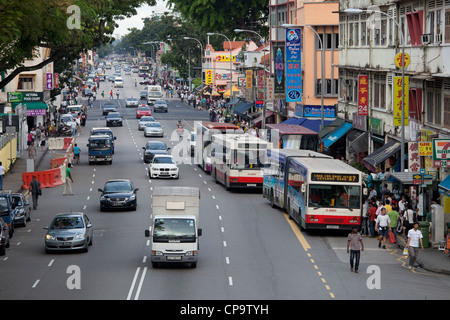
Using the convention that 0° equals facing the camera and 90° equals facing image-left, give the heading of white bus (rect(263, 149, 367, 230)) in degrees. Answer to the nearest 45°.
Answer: approximately 315°

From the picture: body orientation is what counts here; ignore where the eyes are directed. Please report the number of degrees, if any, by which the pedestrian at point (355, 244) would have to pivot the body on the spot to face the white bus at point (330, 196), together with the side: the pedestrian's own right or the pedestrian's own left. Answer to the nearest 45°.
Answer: approximately 180°

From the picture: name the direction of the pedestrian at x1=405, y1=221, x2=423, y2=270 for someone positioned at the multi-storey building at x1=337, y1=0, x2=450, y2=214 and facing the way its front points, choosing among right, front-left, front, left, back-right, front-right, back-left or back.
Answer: front-left

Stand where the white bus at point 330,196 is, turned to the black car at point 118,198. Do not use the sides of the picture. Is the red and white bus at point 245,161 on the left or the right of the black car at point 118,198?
right

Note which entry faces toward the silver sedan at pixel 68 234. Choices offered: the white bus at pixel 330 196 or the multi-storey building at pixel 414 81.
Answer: the multi-storey building

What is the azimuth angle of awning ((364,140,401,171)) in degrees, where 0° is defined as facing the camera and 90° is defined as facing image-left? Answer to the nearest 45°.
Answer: approximately 45°

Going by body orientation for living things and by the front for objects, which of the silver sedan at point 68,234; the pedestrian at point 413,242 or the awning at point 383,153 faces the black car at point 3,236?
the awning
